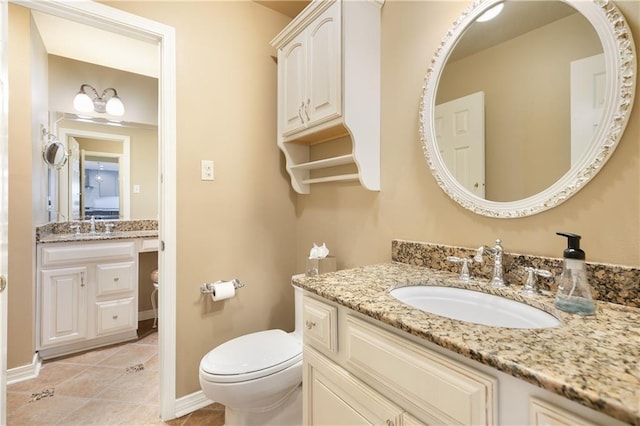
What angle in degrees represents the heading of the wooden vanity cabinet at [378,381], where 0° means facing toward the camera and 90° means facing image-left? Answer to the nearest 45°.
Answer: approximately 45°

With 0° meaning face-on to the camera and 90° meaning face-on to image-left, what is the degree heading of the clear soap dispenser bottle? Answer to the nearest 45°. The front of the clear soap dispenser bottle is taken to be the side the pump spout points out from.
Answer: approximately 90°

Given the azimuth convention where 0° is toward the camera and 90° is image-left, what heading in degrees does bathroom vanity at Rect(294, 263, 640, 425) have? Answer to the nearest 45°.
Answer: approximately 45°

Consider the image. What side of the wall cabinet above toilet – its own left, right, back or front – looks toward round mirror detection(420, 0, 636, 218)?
left
